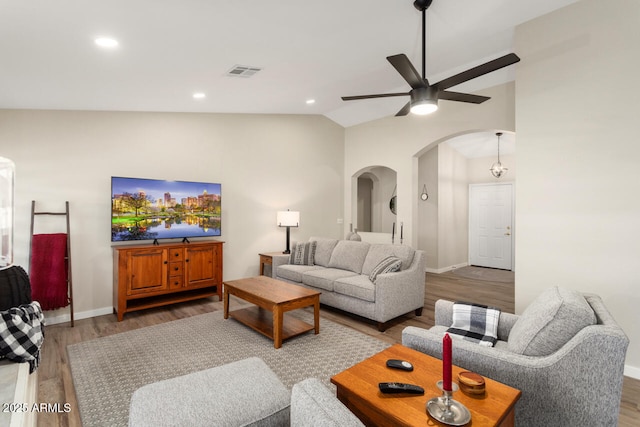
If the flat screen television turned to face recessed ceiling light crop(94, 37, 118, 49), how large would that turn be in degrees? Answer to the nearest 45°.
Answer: approximately 45° to its right

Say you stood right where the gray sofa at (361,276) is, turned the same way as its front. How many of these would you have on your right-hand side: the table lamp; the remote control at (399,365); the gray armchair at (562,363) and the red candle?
1

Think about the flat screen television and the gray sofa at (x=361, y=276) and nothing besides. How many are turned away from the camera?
0

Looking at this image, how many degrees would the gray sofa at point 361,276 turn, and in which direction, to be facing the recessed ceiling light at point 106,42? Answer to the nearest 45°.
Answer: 0° — it already faces it

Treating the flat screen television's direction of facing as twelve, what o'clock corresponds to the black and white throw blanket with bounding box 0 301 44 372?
The black and white throw blanket is roughly at 2 o'clock from the flat screen television.

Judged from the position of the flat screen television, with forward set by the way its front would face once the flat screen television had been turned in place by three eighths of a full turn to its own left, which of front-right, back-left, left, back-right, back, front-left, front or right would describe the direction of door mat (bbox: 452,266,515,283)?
right

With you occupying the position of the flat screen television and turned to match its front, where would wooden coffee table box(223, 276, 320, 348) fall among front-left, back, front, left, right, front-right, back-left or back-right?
front

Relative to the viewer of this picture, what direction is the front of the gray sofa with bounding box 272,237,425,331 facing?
facing the viewer and to the left of the viewer

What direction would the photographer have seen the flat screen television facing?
facing the viewer and to the right of the viewer

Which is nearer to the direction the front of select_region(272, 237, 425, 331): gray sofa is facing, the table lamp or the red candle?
the red candle

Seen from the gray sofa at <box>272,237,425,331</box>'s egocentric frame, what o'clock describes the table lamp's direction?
The table lamp is roughly at 3 o'clock from the gray sofa.

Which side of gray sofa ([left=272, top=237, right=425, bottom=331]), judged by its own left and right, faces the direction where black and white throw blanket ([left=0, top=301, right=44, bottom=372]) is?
front

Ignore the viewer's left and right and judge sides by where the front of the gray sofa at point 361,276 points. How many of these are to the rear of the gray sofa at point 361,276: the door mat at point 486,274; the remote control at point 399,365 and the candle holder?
1

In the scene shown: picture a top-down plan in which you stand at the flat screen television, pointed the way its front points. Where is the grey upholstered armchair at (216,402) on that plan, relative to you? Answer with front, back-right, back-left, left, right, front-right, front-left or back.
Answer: front-right

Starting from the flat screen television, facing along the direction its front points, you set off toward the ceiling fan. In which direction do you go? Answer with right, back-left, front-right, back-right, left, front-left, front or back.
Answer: front

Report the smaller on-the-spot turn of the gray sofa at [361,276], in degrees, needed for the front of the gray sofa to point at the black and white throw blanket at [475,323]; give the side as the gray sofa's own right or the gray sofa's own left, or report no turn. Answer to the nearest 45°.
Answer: approximately 90° to the gray sofa's own left
